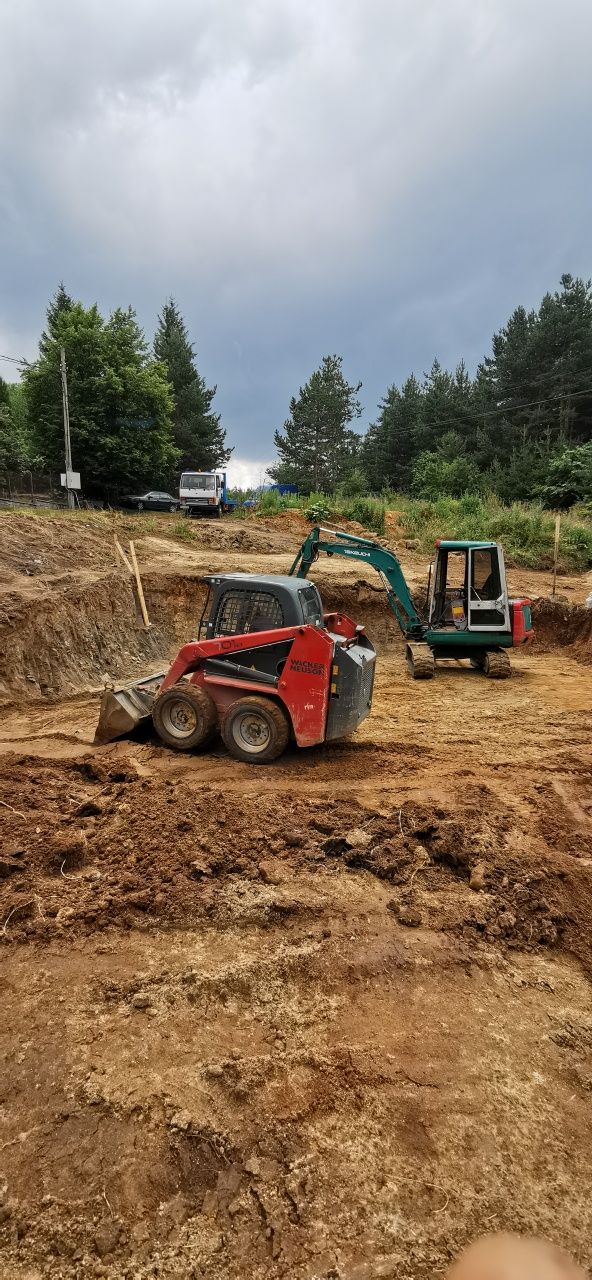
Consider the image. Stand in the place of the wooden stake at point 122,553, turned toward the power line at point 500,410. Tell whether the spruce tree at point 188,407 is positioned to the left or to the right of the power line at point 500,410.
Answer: left

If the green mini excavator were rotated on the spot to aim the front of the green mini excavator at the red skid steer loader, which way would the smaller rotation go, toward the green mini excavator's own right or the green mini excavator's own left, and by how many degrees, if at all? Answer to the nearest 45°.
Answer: approximately 45° to the green mini excavator's own left

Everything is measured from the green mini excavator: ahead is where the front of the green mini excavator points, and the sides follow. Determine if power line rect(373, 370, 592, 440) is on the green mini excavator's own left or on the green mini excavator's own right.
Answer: on the green mini excavator's own right

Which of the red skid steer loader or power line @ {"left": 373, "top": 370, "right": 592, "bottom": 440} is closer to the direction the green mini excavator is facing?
the red skid steer loader

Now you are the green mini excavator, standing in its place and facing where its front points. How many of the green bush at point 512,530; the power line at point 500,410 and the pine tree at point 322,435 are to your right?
3

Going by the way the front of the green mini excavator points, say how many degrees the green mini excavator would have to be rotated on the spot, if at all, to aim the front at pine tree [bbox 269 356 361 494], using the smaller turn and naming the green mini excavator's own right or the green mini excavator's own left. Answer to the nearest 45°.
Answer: approximately 90° to the green mini excavator's own right

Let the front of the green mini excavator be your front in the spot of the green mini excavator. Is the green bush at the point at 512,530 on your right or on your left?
on your right

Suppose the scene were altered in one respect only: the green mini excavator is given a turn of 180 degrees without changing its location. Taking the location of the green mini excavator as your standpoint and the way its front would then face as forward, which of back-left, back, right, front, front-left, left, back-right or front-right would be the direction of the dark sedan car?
back-left

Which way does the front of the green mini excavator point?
to the viewer's left
